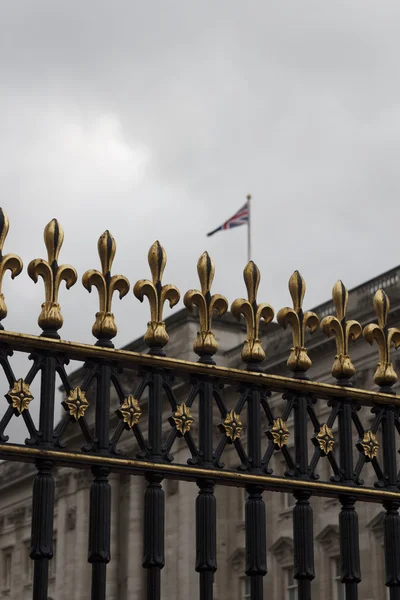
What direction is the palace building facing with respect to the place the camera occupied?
facing the viewer and to the left of the viewer

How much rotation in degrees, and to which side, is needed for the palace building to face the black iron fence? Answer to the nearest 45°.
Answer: approximately 45° to its left
